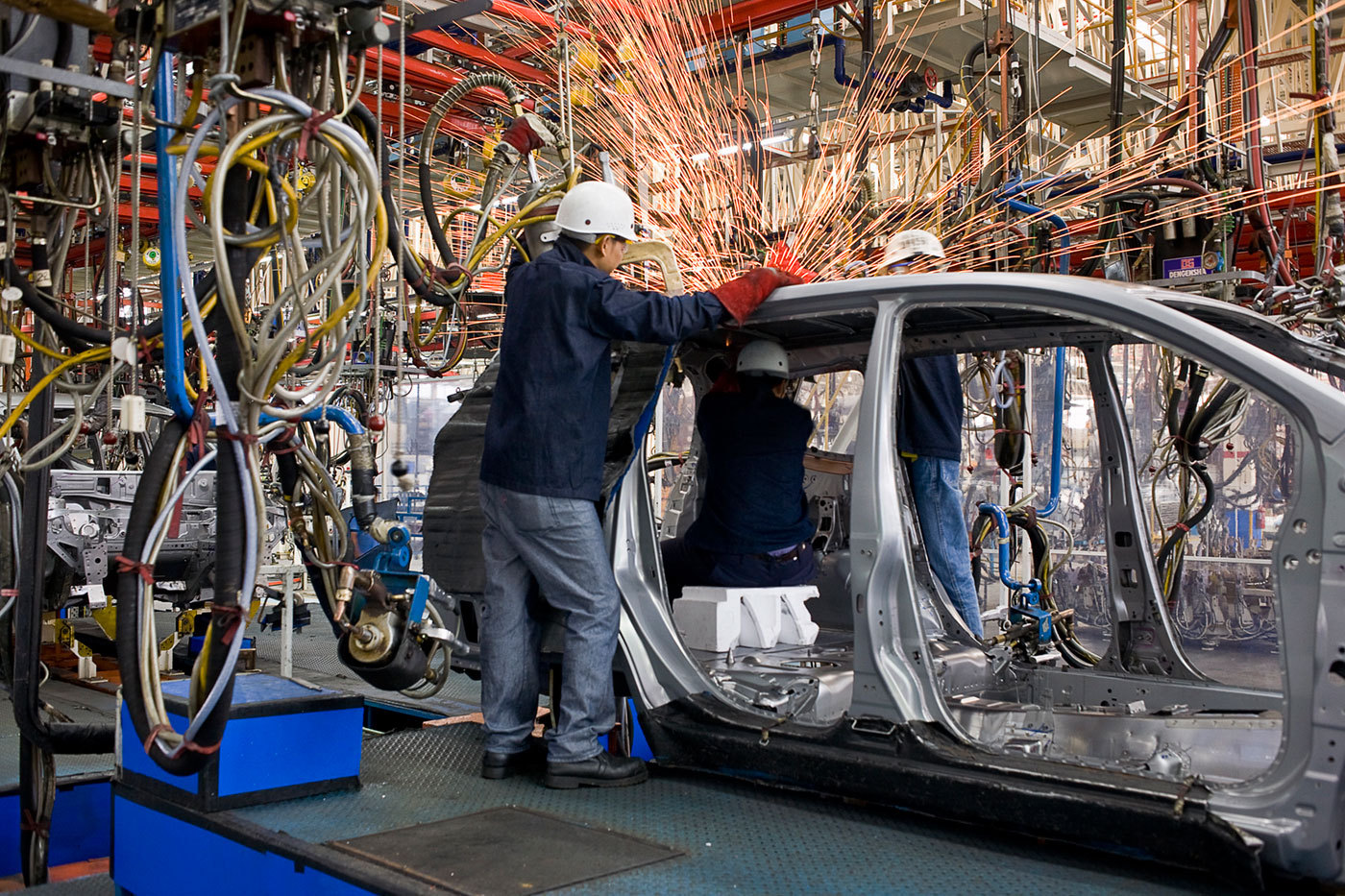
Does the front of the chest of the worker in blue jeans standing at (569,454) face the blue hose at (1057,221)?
yes

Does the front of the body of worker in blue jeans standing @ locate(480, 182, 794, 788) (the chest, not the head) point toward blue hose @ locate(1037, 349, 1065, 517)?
yes

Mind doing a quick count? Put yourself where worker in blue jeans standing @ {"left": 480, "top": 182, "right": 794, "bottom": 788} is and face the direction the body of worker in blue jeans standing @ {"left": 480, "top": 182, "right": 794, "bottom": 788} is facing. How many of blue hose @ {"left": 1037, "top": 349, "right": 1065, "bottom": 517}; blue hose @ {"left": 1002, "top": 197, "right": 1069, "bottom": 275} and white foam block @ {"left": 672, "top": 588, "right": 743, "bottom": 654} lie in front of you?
3

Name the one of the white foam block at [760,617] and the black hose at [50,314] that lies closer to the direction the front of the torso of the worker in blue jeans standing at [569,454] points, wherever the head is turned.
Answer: the white foam block

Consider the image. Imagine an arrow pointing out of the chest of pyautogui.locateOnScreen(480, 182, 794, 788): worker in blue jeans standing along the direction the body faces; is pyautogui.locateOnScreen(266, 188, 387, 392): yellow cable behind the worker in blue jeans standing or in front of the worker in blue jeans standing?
behind

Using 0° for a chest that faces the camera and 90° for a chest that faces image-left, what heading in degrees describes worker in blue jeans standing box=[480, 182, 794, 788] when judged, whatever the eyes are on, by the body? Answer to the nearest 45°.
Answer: approximately 225°

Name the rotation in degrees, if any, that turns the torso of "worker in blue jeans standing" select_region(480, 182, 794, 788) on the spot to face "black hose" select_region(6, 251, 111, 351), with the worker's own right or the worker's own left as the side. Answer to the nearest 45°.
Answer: approximately 135° to the worker's own left

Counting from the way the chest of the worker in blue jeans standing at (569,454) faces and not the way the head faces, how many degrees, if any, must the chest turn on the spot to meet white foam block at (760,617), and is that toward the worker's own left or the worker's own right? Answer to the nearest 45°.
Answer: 0° — they already face it

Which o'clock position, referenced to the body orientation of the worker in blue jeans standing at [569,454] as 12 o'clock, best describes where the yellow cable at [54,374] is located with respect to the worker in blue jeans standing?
The yellow cable is roughly at 8 o'clock from the worker in blue jeans standing.
